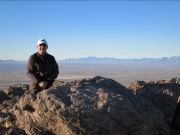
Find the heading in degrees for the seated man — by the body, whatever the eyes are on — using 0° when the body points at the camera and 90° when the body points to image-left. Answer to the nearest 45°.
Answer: approximately 0°
